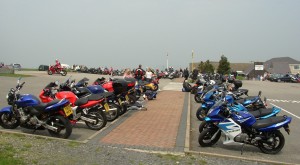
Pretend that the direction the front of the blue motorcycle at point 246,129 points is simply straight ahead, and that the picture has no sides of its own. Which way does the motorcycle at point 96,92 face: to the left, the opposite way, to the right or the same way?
the same way

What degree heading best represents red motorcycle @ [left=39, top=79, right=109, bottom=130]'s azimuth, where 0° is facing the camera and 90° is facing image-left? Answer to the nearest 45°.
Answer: approximately 135°

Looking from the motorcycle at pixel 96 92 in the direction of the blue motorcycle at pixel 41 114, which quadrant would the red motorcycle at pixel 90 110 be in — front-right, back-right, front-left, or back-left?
front-left

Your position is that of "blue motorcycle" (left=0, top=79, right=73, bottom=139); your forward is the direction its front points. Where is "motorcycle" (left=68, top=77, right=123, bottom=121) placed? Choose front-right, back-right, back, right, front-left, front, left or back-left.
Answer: right

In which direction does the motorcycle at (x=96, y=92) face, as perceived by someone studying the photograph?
facing away from the viewer and to the left of the viewer

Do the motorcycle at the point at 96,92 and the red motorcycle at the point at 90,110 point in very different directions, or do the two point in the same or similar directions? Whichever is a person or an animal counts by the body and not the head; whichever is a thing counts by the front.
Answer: same or similar directions

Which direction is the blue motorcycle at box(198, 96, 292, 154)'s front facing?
to the viewer's left

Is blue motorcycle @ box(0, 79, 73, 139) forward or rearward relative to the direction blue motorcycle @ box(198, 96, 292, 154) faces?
forward

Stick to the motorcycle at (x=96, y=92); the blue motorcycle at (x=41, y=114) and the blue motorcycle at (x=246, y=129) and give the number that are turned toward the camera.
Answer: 0

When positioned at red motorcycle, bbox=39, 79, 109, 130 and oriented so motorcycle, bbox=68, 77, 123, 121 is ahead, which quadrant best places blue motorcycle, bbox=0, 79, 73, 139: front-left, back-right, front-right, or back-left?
back-left

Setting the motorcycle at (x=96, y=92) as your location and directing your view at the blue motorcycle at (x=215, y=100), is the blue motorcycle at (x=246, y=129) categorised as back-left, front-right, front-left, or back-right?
front-right

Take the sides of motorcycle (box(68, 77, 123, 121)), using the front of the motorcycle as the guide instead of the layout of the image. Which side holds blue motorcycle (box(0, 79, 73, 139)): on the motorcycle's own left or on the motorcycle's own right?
on the motorcycle's own left

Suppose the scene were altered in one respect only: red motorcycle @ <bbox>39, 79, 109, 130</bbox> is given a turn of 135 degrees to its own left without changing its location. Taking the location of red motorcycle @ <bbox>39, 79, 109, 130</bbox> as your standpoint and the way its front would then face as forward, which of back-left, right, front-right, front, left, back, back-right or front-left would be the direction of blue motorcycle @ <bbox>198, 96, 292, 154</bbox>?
front-left
